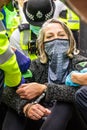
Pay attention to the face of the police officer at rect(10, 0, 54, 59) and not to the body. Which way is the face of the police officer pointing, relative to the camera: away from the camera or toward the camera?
toward the camera

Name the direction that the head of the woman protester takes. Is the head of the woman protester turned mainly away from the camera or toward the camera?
toward the camera

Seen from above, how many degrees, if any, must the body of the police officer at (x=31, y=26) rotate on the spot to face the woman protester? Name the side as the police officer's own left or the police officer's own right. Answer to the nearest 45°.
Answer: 0° — they already face them

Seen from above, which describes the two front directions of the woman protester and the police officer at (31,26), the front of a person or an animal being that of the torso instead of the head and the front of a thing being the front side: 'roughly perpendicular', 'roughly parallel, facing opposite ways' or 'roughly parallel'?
roughly parallel

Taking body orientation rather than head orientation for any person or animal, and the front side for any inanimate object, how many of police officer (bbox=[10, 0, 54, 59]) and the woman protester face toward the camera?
2

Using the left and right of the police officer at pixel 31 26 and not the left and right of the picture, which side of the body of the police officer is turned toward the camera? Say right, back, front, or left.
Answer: front

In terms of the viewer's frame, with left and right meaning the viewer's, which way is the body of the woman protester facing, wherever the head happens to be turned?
facing the viewer

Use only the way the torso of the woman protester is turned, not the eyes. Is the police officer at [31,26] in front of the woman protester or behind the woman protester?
behind
